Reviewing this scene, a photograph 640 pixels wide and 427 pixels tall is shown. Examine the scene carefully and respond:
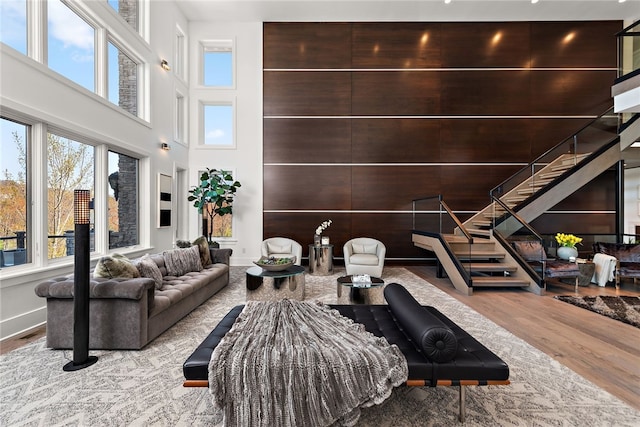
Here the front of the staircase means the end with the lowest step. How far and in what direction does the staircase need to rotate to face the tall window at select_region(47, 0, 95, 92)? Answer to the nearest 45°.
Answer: approximately 45° to its right

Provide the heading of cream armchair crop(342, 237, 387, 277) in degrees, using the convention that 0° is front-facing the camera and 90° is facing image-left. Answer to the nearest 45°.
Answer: approximately 0°

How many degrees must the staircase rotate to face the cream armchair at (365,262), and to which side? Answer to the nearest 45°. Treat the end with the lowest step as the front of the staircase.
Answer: approximately 45° to its right

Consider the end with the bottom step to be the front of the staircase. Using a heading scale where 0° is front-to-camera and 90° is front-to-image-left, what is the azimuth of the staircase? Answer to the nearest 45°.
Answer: approximately 0°

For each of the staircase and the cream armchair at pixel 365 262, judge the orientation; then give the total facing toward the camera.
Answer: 2

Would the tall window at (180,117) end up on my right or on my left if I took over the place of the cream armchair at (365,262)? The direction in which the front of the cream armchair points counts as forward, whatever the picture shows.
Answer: on my right

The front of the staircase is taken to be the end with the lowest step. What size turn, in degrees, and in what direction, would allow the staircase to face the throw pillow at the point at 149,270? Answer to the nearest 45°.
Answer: approximately 45° to its right

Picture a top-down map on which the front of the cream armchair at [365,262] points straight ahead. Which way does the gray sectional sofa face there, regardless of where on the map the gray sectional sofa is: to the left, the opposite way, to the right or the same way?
to the left
